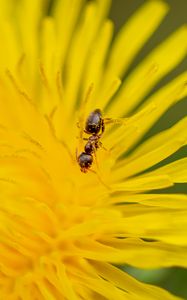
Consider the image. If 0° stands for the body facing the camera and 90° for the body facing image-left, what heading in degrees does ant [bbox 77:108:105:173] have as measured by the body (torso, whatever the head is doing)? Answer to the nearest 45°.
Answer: approximately 0°
